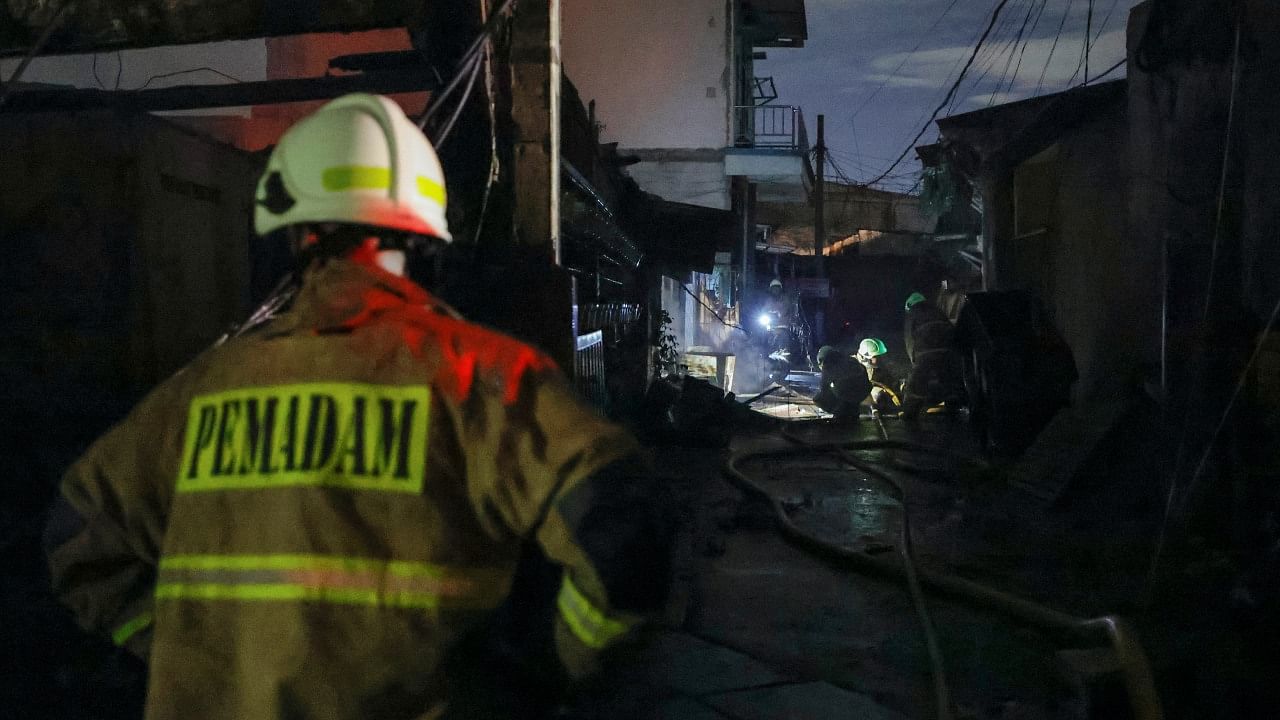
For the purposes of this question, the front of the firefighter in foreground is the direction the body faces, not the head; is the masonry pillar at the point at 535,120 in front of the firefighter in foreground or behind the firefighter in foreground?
in front

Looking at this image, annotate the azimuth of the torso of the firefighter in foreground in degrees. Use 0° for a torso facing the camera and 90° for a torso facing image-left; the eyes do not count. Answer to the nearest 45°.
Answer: approximately 180°

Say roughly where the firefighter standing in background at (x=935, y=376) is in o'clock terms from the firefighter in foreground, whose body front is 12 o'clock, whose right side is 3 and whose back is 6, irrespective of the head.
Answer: The firefighter standing in background is roughly at 1 o'clock from the firefighter in foreground.

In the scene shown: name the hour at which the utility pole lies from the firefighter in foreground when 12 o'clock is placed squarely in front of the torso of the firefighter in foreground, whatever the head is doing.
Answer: The utility pole is roughly at 1 o'clock from the firefighter in foreground.

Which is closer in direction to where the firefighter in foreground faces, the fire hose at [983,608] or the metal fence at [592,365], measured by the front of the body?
the metal fence

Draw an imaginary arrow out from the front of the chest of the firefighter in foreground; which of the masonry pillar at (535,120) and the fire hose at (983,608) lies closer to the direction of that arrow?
the masonry pillar

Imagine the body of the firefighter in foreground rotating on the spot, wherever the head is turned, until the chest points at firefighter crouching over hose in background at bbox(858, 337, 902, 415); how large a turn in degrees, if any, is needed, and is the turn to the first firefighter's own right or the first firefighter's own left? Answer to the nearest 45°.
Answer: approximately 45° to the first firefighter's own right

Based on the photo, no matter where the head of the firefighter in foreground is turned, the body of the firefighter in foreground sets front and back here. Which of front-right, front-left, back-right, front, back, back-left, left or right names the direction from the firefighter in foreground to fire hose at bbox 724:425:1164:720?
front-right

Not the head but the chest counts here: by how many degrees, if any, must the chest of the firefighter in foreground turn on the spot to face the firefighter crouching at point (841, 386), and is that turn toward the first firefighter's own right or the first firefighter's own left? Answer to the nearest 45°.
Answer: approximately 45° to the first firefighter's own right
